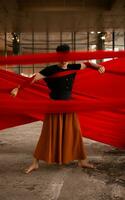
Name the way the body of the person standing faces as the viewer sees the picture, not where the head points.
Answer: toward the camera
